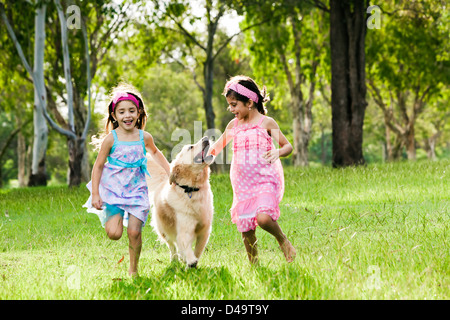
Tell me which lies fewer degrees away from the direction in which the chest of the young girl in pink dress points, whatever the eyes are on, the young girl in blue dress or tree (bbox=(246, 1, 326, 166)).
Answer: the young girl in blue dress

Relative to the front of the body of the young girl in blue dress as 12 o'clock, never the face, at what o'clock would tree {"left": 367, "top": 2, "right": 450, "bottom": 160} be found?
The tree is roughly at 7 o'clock from the young girl in blue dress.

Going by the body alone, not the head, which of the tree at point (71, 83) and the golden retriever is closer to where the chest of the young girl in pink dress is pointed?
the golden retriever

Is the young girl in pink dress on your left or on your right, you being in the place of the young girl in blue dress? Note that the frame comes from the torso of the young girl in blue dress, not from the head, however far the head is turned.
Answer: on your left

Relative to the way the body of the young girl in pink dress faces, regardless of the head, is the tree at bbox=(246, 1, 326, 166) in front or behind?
behind

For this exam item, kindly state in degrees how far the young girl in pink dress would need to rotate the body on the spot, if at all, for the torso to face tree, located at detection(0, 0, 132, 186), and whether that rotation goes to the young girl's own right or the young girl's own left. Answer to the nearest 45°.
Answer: approximately 90° to the young girl's own right

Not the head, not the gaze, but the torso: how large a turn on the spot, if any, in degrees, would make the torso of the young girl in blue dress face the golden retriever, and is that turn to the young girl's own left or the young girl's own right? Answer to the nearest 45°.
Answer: approximately 90° to the young girl's own left

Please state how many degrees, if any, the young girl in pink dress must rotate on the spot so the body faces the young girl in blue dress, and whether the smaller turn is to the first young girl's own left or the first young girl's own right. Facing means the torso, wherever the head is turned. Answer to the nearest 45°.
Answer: approximately 45° to the first young girl's own right

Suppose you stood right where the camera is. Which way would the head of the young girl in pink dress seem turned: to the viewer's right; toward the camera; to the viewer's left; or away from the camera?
to the viewer's left

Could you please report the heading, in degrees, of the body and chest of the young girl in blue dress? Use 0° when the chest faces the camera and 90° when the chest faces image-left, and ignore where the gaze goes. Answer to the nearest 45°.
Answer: approximately 0°
